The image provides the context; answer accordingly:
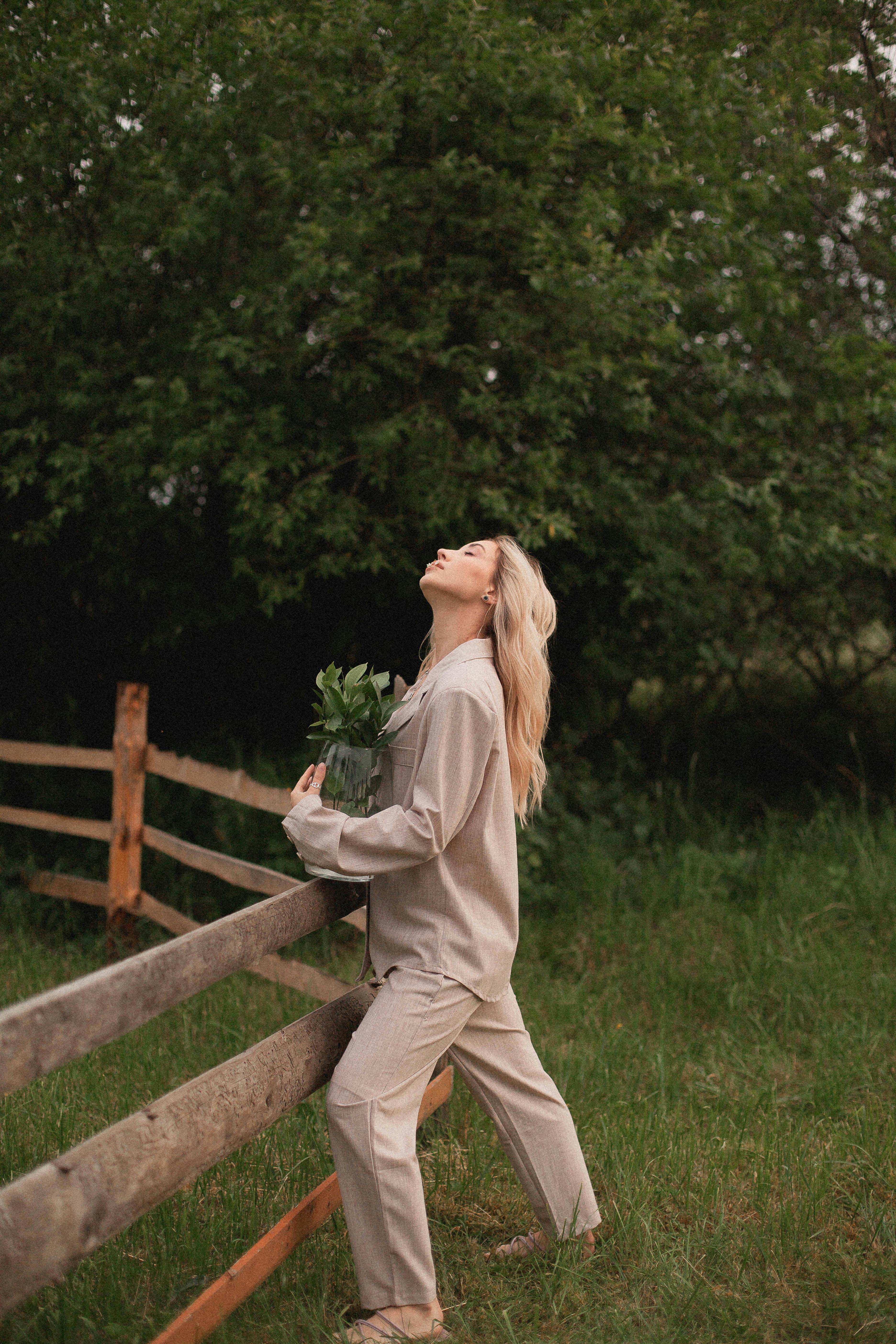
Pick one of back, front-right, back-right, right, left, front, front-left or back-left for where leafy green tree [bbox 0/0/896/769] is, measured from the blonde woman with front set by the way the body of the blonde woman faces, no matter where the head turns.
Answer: right

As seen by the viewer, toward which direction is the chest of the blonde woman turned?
to the viewer's left

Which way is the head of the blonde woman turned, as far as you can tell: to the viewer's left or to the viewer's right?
to the viewer's left

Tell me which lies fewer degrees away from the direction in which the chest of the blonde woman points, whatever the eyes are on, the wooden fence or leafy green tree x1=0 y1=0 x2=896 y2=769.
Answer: the wooden fence
